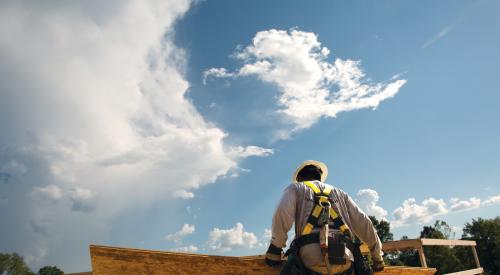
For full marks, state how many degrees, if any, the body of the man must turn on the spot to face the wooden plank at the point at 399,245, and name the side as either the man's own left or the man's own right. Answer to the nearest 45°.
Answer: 0° — they already face it

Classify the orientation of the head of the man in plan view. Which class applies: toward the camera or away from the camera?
away from the camera

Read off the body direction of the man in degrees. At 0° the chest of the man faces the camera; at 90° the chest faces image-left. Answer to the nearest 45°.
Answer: approximately 180°
